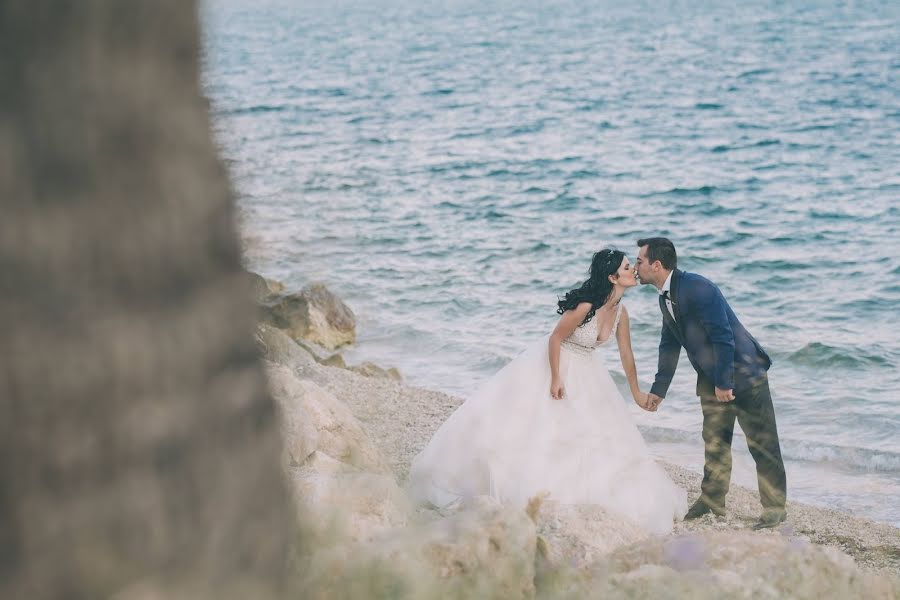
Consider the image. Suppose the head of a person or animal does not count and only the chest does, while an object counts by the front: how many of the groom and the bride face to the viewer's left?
1

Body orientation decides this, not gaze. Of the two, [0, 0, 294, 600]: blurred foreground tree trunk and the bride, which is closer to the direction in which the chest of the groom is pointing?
the bride

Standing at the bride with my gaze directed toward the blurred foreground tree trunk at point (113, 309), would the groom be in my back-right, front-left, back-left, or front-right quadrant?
back-left

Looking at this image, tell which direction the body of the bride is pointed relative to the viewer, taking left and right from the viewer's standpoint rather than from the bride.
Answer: facing the viewer and to the right of the viewer

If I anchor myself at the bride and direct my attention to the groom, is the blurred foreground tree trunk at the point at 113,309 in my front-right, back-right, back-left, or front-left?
back-right

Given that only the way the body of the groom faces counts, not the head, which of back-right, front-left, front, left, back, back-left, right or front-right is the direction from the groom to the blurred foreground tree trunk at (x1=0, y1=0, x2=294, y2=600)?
left

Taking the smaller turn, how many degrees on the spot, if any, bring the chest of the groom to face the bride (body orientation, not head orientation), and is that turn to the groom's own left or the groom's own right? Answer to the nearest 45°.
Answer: approximately 45° to the groom's own left

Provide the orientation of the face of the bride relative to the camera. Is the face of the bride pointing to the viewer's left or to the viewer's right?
to the viewer's right

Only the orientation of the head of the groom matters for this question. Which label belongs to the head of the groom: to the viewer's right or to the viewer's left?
to the viewer's left

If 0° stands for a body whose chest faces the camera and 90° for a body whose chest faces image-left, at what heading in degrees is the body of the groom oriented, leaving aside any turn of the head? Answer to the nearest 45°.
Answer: approximately 90°

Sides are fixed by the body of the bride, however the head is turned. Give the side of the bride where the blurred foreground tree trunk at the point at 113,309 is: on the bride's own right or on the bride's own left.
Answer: on the bride's own right
